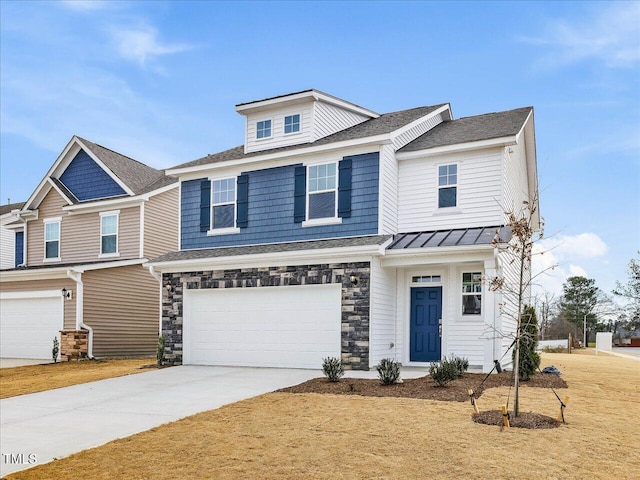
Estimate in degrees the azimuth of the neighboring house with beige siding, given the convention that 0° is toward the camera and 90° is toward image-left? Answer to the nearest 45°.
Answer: approximately 45°

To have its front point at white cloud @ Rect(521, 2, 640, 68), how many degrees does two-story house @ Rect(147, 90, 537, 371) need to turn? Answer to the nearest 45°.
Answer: approximately 135° to its left

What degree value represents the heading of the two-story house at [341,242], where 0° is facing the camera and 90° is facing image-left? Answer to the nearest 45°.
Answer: approximately 45°

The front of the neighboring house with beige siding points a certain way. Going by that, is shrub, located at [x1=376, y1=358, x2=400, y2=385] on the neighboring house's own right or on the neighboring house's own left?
on the neighboring house's own left

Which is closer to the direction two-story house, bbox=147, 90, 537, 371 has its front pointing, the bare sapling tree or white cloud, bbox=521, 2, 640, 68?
the bare sapling tree

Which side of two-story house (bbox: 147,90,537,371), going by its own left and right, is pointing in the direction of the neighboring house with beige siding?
right

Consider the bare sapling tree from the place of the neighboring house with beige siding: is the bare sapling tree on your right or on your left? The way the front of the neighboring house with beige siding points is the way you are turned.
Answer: on your left

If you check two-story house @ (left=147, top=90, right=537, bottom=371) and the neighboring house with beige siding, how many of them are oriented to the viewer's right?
0
